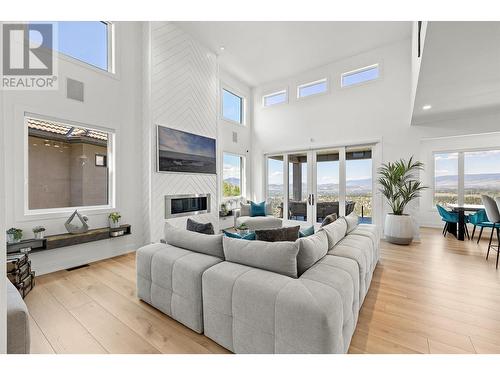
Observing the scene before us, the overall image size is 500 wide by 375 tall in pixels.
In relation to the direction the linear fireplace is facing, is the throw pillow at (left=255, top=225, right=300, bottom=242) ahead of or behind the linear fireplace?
ahead

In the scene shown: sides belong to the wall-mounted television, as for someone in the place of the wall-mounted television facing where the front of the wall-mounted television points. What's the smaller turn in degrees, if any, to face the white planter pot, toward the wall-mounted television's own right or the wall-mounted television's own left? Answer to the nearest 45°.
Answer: approximately 45° to the wall-mounted television's own left

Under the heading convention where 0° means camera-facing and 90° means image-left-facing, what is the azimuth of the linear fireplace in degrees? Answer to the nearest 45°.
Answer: approximately 315°

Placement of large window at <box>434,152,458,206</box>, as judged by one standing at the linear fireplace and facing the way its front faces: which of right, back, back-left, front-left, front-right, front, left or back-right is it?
front-left

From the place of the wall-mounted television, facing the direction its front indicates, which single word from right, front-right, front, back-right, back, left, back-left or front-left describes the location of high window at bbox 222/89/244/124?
left

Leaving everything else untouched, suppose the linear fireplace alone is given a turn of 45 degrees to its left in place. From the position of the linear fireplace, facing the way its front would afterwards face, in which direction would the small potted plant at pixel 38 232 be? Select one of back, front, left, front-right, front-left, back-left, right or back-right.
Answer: back-right

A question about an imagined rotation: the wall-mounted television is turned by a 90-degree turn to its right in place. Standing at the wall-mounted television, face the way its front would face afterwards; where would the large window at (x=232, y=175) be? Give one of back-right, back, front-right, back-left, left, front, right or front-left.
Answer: back

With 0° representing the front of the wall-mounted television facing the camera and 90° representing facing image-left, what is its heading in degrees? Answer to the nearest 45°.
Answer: approximately 315°

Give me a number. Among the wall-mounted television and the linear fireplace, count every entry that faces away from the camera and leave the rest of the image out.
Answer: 0
